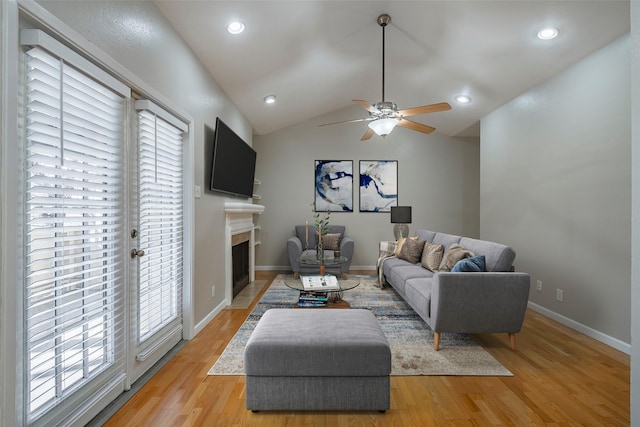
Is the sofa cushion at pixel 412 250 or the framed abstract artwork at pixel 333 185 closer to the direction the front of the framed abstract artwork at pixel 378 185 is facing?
the sofa cushion

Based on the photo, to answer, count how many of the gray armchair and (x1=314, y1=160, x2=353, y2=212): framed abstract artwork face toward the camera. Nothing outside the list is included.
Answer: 2

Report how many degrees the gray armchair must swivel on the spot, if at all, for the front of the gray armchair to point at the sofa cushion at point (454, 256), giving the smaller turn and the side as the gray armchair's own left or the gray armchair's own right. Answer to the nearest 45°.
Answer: approximately 45° to the gray armchair's own left

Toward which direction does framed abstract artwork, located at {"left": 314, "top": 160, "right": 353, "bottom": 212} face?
toward the camera

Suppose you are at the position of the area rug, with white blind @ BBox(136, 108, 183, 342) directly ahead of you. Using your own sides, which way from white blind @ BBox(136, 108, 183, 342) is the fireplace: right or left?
right

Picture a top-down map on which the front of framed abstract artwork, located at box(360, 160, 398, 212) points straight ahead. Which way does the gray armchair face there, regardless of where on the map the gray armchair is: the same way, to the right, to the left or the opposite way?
the same way

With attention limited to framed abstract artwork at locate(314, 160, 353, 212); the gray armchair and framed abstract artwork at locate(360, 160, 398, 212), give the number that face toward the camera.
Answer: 3

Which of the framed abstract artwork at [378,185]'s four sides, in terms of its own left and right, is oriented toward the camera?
front

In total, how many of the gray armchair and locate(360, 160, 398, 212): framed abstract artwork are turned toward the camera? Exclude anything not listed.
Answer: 2

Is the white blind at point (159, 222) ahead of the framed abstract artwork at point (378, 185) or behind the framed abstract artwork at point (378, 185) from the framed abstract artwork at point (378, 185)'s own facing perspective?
ahead

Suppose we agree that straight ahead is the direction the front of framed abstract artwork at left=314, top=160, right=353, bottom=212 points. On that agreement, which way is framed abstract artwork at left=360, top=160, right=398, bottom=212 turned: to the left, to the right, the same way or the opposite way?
the same way

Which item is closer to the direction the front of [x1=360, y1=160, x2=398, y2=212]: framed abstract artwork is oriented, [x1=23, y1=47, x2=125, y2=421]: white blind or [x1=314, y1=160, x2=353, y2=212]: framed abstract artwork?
the white blind

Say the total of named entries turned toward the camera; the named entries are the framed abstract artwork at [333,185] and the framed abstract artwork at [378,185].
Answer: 2

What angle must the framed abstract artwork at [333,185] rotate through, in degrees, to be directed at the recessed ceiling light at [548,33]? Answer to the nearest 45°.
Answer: approximately 45° to its left

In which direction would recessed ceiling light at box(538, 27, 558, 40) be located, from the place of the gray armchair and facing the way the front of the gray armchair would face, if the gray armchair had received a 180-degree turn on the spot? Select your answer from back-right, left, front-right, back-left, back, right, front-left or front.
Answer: back-right

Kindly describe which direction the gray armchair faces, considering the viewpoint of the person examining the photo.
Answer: facing the viewer

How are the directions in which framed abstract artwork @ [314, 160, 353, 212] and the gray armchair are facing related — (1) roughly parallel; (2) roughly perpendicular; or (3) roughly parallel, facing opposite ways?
roughly parallel

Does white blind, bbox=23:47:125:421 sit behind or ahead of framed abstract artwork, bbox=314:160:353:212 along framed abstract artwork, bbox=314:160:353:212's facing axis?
ahead
